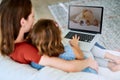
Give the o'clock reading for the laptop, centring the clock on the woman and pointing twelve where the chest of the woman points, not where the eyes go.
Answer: The laptop is roughly at 12 o'clock from the woman.

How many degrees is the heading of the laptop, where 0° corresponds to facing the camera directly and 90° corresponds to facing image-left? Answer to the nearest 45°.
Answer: approximately 45°

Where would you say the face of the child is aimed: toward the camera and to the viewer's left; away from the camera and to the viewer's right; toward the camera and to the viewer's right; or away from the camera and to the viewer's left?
away from the camera and to the viewer's right

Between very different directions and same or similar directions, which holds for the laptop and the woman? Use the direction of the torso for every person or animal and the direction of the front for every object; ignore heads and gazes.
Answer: very different directions

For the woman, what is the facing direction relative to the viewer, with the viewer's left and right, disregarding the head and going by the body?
facing away from the viewer and to the right of the viewer

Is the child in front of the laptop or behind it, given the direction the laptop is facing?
in front

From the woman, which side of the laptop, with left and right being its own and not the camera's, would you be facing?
front

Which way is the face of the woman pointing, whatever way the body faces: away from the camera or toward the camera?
away from the camera
